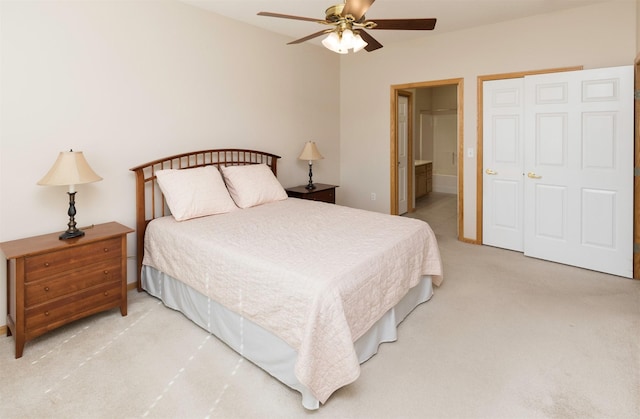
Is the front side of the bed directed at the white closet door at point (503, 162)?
no

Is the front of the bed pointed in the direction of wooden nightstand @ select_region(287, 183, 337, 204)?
no

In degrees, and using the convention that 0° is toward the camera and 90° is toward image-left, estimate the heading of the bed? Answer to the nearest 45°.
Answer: approximately 315°
